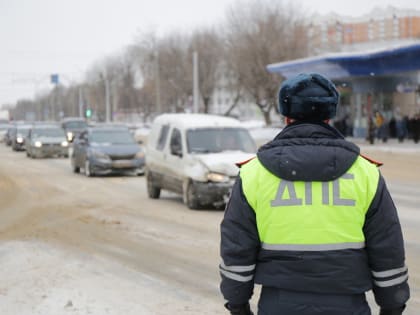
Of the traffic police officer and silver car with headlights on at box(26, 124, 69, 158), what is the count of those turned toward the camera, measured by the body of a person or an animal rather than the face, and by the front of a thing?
1

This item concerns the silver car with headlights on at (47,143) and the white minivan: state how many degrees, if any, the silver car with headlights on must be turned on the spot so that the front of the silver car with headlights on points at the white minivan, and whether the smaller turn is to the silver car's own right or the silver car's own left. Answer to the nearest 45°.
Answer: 0° — it already faces it

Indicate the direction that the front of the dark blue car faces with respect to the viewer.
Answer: facing the viewer and to the right of the viewer

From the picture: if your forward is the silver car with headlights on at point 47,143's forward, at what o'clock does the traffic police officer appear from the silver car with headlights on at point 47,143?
The traffic police officer is roughly at 12 o'clock from the silver car with headlights on.

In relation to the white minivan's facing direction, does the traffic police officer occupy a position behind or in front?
in front

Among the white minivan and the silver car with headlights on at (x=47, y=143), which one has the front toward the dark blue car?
the silver car with headlights on

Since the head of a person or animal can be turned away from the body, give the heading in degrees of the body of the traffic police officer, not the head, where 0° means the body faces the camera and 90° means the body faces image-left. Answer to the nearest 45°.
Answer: approximately 180°

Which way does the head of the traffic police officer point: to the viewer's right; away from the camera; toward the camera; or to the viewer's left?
away from the camera

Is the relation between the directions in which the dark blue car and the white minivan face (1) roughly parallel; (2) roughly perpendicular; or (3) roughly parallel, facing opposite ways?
roughly parallel

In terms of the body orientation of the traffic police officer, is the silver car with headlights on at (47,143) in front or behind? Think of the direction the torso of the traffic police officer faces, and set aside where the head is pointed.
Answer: in front

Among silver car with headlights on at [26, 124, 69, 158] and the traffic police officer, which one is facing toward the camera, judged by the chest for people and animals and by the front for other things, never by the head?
the silver car with headlights on

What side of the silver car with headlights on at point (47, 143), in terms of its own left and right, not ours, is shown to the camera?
front

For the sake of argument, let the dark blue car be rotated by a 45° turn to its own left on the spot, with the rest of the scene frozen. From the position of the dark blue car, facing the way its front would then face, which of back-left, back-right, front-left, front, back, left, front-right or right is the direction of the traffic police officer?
right

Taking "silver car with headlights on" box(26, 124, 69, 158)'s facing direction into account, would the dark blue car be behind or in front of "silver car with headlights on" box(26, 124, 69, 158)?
in front
